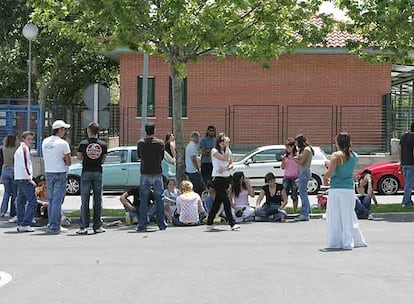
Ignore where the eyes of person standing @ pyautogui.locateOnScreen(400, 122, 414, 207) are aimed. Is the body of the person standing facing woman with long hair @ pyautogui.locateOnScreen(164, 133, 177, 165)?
no

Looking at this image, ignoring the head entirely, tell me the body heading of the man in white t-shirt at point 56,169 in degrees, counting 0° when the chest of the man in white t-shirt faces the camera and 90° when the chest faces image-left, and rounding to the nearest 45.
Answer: approximately 225°

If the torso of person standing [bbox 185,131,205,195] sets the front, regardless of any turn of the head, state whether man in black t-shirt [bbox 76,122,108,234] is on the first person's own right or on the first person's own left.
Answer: on the first person's own right

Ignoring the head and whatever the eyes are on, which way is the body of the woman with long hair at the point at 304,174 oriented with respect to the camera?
to the viewer's left

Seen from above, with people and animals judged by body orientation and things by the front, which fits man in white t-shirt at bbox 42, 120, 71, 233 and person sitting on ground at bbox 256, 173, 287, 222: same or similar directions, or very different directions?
very different directions

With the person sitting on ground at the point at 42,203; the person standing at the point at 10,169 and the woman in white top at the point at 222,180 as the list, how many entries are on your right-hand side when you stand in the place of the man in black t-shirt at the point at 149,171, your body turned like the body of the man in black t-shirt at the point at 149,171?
1

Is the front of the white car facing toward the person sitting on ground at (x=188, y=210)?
no

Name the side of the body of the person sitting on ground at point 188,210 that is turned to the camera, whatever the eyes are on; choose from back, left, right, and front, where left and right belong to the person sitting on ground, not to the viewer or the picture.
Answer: back

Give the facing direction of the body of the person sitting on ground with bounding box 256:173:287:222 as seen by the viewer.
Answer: toward the camera

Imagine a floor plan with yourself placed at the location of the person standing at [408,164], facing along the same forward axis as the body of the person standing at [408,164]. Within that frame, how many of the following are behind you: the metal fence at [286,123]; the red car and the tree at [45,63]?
0

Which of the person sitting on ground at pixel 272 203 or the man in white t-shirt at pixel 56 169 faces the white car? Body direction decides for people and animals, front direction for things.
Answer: the man in white t-shirt

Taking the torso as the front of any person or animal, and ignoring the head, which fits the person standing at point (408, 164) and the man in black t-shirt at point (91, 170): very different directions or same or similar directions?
same or similar directions

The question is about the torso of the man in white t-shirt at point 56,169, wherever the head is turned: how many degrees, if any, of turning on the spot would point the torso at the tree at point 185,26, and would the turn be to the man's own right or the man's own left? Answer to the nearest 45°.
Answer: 0° — they already face it
